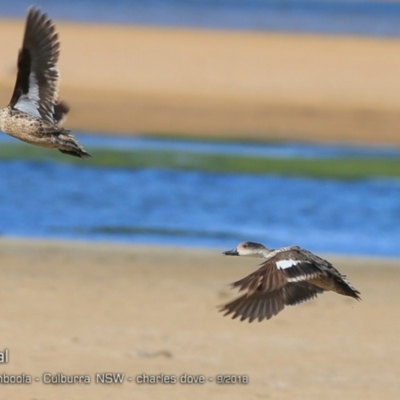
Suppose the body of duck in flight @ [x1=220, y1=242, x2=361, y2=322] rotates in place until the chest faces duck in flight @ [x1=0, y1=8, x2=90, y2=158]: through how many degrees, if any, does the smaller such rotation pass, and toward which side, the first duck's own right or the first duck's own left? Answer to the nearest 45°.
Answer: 0° — it already faces it

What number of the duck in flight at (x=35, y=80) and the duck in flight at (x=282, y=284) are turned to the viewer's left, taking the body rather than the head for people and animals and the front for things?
2

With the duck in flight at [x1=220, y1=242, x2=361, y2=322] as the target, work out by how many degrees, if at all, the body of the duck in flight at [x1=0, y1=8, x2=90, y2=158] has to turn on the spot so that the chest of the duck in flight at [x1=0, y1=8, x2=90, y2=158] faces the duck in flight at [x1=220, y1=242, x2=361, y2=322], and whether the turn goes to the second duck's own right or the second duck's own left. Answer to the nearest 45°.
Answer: approximately 135° to the second duck's own left

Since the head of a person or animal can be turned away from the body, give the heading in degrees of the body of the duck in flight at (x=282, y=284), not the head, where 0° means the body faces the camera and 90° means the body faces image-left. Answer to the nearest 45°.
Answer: approximately 90°

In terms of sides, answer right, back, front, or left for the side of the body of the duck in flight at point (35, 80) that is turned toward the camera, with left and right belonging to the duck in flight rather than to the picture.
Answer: left
